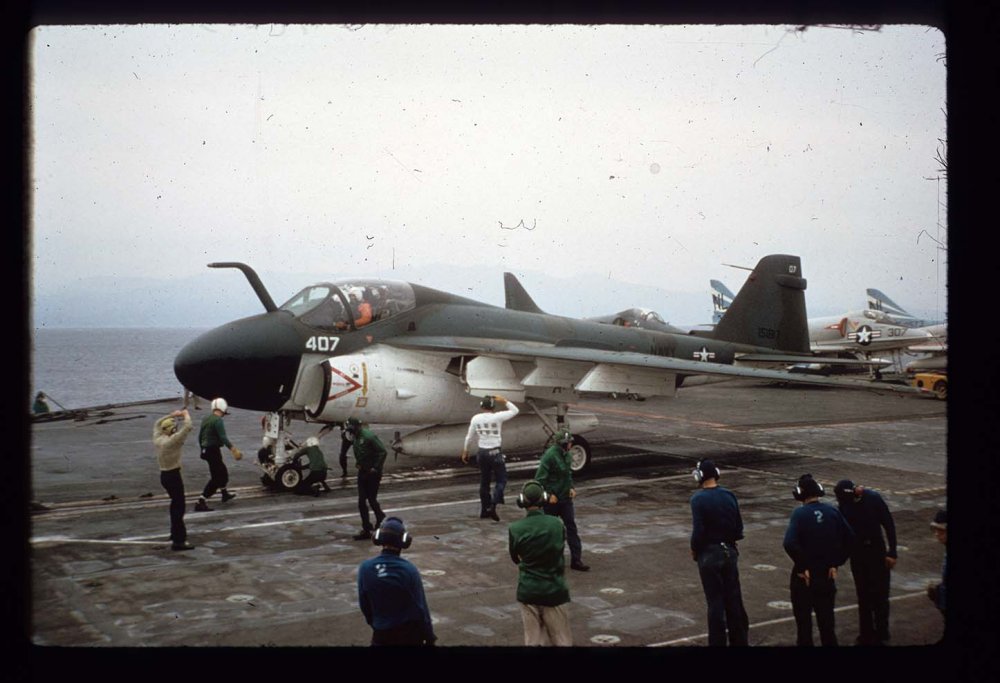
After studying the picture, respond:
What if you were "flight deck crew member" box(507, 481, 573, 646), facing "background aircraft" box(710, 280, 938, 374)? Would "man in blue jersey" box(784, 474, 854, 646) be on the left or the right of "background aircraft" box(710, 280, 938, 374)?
right

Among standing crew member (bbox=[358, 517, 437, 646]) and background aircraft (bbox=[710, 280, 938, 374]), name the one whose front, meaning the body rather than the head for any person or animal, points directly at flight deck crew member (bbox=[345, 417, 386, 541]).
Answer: the standing crew member

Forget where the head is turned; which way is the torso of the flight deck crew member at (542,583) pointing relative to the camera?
away from the camera

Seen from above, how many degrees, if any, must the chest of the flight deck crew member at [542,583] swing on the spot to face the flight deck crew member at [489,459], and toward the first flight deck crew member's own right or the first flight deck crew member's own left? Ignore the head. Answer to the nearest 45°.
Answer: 0° — they already face them

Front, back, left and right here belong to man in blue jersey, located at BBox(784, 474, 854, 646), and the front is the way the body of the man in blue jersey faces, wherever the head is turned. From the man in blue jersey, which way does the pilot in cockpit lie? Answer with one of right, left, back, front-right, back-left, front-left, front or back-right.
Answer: front-left

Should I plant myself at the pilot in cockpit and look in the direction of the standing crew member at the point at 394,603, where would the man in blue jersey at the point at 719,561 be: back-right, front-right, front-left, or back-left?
front-left

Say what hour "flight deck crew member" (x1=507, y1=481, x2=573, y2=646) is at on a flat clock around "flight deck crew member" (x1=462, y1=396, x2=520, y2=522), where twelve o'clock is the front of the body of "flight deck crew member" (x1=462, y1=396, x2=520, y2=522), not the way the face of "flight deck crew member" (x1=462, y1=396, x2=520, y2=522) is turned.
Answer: "flight deck crew member" (x1=507, y1=481, x2=573, y2=646) is roughly at 6 o'clock from "flight deck crew member" (x1=462, y1=396, x2=520, y2=522).

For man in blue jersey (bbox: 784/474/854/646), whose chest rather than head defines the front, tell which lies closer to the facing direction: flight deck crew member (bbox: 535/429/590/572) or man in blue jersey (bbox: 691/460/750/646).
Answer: the flight deck crew member

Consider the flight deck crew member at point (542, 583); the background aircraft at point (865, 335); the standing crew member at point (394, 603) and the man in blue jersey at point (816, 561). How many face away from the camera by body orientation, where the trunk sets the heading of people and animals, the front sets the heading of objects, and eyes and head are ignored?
3

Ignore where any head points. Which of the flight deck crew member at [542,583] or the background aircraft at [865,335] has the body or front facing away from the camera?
the flight deck crew member

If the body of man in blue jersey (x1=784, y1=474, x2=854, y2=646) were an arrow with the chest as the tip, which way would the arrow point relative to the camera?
away from the camera

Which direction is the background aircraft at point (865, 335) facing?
to the viewer's right

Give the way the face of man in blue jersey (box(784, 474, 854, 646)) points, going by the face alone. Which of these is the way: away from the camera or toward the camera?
away from the camera

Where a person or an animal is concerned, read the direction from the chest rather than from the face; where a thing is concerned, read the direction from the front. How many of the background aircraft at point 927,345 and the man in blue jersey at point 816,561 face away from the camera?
1

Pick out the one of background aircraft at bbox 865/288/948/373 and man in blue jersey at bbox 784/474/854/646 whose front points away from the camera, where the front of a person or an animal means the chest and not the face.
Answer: the man in blue jersey

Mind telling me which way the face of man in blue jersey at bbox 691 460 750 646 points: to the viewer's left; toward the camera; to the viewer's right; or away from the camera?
away from the camera

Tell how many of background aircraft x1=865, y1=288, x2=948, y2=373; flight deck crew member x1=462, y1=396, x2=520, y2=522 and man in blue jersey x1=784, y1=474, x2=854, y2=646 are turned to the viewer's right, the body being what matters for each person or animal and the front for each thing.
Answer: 1

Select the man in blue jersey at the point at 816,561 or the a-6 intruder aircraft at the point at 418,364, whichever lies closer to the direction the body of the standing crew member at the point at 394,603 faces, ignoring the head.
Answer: the a-6 intruder aircraft

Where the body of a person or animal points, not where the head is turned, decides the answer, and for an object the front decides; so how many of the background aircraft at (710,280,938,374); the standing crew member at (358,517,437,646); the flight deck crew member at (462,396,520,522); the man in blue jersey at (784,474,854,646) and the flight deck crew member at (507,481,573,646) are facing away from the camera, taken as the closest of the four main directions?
4

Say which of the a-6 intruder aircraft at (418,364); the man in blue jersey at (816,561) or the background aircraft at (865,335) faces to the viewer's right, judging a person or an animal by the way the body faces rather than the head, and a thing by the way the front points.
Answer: the background aircraft
